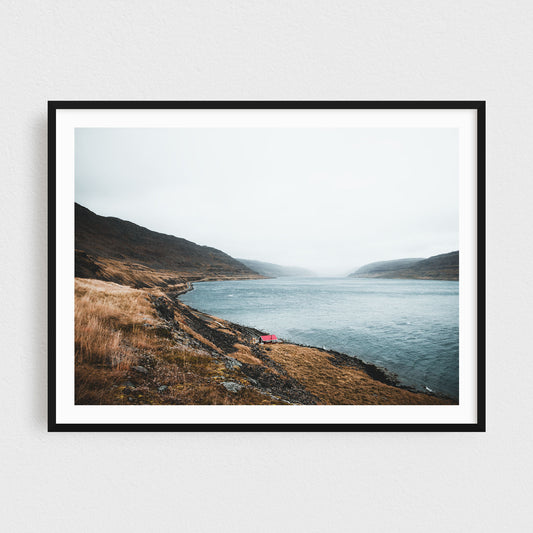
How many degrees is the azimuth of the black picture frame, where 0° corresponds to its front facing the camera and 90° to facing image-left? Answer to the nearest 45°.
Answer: approximately 0°
